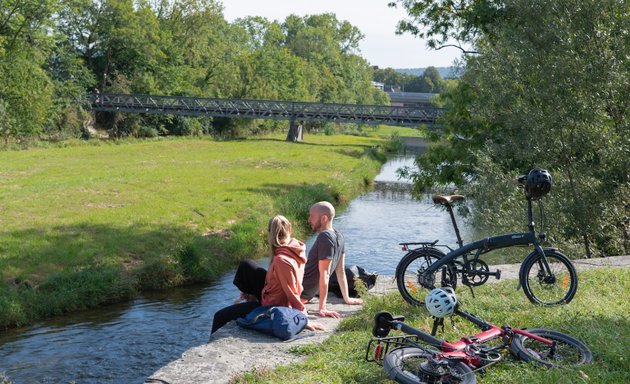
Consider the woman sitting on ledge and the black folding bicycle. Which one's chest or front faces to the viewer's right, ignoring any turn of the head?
the black folding bicycle

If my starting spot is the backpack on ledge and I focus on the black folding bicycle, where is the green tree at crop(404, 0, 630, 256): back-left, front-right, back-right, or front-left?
front-left

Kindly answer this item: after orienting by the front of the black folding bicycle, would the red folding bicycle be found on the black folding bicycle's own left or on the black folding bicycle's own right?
on the black folding bicycle's own right

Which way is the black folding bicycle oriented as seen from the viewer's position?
to the viewer's right

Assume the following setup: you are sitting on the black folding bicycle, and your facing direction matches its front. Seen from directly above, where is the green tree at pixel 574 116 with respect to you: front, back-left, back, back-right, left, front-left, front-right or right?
left

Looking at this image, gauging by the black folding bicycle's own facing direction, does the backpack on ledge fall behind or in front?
behind

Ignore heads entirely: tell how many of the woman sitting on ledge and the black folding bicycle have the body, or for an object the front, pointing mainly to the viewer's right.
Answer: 1

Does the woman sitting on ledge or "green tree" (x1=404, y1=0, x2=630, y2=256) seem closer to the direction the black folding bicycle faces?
the green tree
